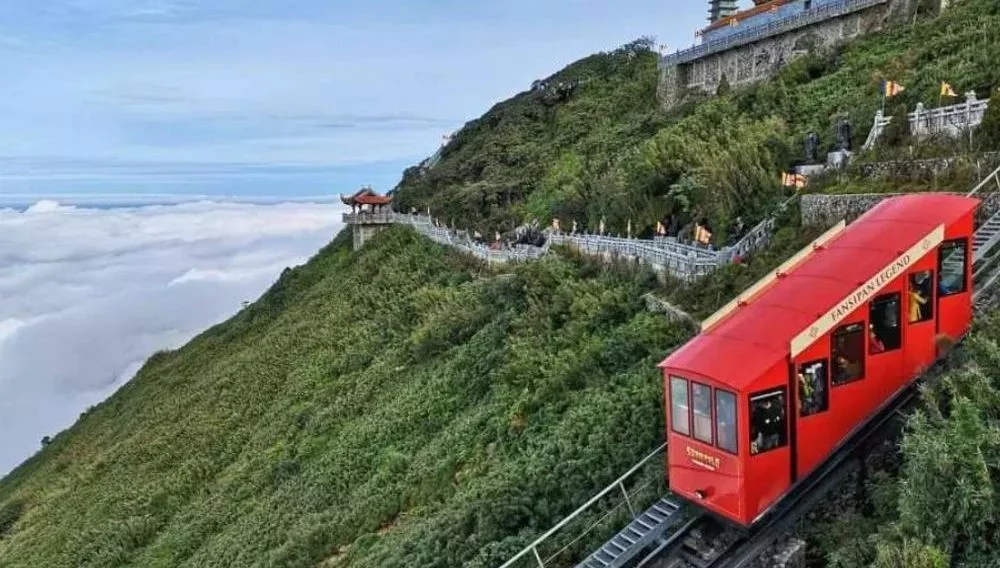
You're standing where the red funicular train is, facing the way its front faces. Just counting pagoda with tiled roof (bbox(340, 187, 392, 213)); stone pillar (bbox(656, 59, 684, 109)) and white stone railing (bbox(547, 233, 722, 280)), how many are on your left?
0

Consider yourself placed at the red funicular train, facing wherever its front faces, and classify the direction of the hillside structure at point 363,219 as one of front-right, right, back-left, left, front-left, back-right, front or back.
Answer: right

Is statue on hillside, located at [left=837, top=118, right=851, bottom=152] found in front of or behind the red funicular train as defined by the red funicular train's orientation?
behind

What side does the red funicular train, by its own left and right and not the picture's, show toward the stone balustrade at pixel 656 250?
right

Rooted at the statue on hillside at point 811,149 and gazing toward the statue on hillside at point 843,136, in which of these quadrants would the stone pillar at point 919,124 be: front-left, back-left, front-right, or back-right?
front-right

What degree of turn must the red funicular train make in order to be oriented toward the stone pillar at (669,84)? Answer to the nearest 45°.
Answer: approximately 135° to its right

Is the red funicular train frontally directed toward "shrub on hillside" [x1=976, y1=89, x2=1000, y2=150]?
no

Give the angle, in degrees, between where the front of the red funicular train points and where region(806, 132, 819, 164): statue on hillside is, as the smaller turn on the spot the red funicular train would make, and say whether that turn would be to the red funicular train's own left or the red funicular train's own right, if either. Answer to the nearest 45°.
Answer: approximately 135° to the red funicular train's own right

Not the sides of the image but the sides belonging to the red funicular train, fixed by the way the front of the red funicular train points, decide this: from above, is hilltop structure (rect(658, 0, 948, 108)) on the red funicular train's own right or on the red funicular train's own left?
on the red funicular train's own right

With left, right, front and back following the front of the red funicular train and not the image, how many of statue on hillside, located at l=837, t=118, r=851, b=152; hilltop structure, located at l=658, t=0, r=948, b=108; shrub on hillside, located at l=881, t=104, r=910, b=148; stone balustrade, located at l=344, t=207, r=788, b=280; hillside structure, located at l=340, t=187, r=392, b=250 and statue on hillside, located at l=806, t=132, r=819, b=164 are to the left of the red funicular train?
0

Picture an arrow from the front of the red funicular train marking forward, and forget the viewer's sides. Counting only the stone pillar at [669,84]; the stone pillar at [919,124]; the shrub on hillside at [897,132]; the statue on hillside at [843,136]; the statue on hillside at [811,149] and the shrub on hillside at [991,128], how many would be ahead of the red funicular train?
0

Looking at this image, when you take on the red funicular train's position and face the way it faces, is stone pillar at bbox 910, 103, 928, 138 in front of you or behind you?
behind

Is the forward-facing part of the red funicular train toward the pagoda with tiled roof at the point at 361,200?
no

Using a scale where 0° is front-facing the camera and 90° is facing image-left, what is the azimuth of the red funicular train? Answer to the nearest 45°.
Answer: approximately 45°

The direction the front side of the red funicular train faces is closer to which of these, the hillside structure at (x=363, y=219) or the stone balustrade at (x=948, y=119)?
the hillside structure
